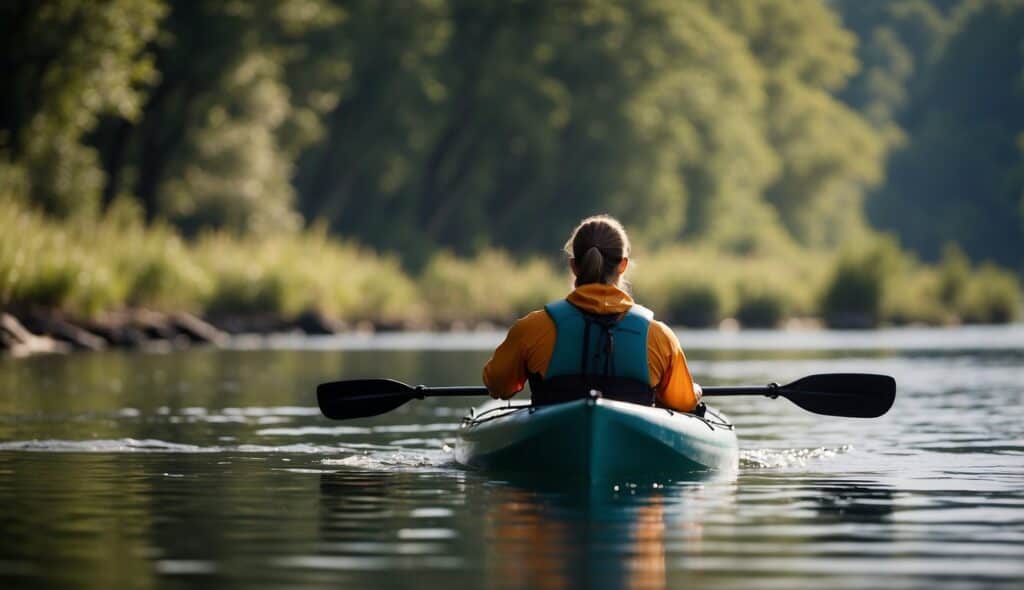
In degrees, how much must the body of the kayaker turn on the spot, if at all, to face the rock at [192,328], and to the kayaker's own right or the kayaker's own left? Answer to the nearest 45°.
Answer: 0° — they already face it

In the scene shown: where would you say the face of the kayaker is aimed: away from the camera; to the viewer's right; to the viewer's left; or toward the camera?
away from the camera

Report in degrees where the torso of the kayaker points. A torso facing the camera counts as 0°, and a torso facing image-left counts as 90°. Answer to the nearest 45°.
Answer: approximately 180°

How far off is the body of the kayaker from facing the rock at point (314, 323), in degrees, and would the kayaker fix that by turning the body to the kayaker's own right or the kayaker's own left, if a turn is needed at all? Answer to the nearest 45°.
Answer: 0° — they already face it
